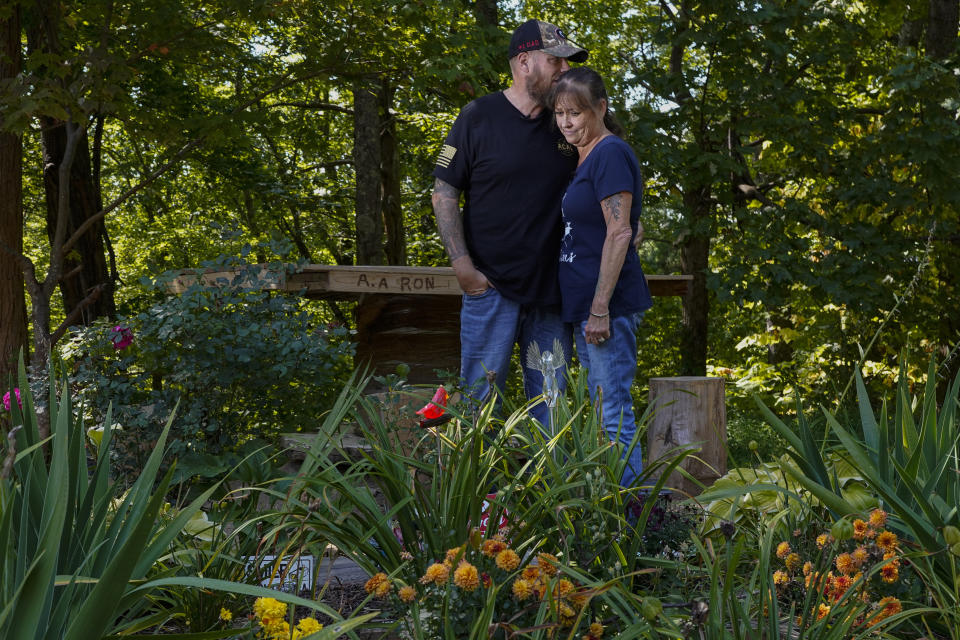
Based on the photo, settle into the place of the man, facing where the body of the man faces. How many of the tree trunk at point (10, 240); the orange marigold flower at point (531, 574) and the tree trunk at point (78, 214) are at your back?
2

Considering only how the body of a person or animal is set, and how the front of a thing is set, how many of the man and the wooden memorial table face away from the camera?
0

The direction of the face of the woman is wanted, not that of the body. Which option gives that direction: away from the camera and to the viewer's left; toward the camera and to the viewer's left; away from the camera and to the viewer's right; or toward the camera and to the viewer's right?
toward the camera and to the viewer's left

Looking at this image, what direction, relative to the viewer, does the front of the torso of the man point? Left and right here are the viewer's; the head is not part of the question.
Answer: facing the viewer and to the right of the viewer

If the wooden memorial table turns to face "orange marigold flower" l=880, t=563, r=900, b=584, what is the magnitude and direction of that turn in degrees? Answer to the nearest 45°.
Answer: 0° — it already faces it

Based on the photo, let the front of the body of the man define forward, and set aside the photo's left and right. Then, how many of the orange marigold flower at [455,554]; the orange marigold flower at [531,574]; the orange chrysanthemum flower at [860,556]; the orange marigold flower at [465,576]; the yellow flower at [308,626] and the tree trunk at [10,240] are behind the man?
1

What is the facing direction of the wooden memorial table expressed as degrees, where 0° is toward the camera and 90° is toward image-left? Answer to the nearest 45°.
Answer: approximately 0°

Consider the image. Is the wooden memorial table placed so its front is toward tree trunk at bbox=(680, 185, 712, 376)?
no

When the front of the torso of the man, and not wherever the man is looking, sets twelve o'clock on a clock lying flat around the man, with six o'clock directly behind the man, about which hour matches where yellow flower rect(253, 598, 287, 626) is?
The yellow flower is roughly at 2 o'clock from the man.

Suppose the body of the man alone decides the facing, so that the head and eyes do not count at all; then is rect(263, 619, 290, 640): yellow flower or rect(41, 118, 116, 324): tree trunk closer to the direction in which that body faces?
the yellow flower

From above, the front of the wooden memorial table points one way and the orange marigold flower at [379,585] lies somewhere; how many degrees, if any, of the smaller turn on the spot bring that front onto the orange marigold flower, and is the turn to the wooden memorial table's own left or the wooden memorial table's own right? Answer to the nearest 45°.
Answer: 0° — it already faces it

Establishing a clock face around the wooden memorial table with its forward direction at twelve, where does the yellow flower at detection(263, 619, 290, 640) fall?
The yellow flower is roughly at 12 o'clock from the wooden memorial table.

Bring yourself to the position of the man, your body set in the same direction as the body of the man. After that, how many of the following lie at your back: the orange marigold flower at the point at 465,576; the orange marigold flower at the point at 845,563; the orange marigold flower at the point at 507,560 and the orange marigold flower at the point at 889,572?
0

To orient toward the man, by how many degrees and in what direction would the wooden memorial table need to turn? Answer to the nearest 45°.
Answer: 0° — it already faces them

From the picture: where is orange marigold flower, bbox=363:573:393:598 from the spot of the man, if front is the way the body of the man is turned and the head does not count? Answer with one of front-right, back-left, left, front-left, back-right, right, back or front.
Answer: front-right

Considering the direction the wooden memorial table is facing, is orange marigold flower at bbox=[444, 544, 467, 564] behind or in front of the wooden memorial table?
in front

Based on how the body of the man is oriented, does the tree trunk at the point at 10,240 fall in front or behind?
behind
